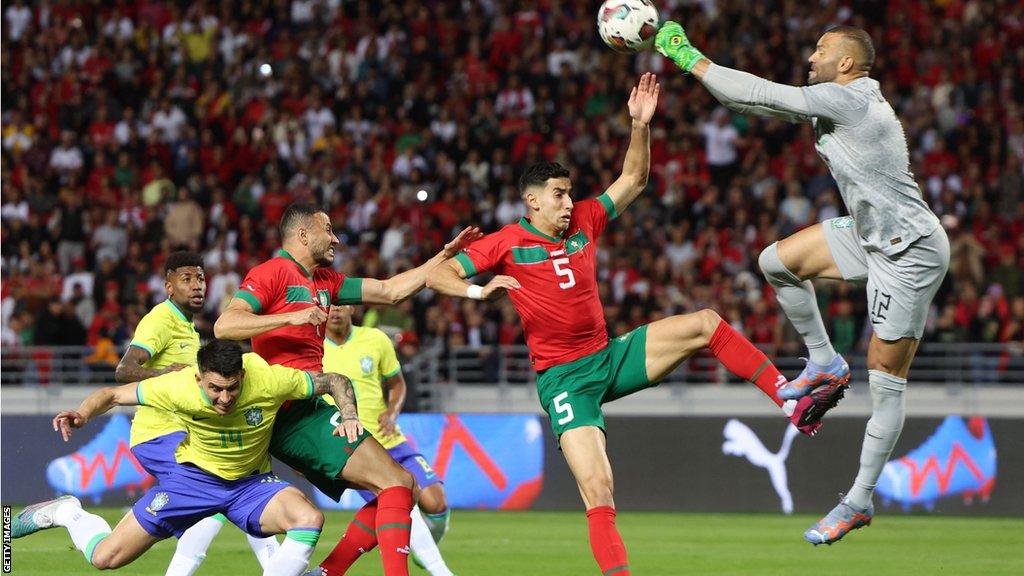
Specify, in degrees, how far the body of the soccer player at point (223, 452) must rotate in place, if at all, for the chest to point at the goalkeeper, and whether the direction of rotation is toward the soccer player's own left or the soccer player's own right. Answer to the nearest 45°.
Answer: approximately 90° to the soccer player's own left

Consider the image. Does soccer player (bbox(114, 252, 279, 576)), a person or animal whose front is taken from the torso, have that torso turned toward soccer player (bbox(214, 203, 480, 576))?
yes

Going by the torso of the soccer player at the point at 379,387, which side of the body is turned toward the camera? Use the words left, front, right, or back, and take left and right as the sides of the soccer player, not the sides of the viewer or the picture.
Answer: front

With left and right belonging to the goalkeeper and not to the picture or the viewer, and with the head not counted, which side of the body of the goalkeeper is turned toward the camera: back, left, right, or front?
left

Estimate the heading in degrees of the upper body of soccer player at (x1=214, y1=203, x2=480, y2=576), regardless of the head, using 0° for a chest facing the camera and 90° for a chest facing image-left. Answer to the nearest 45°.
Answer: approximately 315°

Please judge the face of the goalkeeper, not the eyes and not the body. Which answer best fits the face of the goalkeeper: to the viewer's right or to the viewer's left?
to the viewer's left

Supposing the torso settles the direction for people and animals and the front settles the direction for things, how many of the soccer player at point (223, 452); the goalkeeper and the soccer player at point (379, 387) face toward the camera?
2

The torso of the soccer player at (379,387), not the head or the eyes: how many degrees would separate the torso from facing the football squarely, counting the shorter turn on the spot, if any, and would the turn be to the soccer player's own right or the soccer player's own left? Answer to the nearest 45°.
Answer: approximately 45° to the soccer player's own left

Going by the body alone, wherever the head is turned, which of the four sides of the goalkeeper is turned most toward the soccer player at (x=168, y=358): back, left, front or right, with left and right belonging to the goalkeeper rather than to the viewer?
front

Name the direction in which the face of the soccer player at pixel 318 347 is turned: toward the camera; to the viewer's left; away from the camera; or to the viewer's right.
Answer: to the viewer's right

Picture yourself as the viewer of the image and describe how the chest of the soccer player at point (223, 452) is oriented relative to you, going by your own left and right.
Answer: facing the viewer

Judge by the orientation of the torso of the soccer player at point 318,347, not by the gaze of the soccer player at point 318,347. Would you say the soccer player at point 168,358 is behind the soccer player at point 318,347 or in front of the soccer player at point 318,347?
behind

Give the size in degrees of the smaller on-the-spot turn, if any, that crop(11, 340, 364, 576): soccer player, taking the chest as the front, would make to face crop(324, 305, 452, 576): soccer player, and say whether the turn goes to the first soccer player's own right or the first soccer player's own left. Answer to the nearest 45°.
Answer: approximately 135° to the first soccer player's own left
